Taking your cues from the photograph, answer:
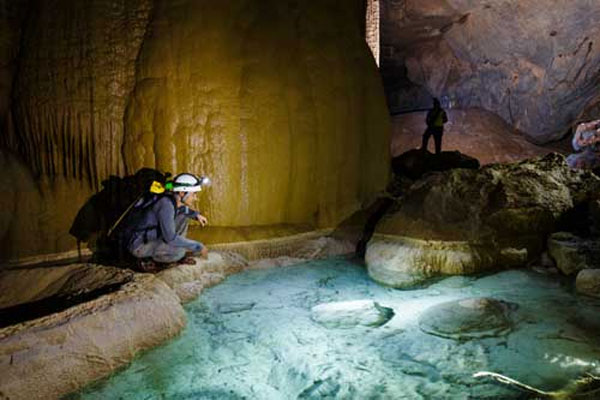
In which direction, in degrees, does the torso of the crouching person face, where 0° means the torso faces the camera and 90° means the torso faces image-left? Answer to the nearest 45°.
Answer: approximately 270°

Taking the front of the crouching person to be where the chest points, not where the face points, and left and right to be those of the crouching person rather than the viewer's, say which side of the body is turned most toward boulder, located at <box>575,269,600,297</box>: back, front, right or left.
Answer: front

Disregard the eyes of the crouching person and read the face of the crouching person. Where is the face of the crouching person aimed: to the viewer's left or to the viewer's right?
to the viewer's right

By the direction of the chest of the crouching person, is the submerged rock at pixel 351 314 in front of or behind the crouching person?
in front

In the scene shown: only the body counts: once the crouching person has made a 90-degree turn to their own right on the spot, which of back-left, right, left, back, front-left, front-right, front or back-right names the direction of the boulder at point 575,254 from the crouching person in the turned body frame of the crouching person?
left

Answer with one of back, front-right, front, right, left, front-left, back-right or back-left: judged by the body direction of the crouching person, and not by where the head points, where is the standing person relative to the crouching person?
front-left

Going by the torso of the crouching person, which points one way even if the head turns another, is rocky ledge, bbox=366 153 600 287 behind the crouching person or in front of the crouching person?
in front

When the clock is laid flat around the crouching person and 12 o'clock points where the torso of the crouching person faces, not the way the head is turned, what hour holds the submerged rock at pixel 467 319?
The submerged rock is roughly at 1 o'clock from the crouching person.
